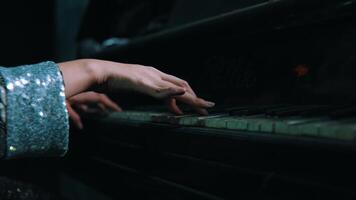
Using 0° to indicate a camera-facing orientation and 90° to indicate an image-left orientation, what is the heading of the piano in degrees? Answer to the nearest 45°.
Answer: approximately 45°
